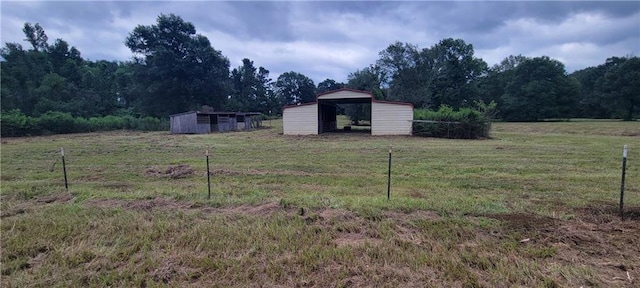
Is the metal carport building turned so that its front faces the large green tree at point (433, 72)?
no

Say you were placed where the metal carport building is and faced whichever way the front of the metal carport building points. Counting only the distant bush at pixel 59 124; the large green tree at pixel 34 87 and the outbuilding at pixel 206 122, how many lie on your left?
0

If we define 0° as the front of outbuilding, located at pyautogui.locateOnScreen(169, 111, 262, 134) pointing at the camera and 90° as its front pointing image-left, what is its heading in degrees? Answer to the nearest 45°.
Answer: approximately 315°

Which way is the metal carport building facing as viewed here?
toward the camera

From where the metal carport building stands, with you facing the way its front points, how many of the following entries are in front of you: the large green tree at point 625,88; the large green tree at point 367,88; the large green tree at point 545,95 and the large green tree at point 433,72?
0

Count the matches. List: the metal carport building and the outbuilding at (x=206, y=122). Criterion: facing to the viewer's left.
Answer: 0

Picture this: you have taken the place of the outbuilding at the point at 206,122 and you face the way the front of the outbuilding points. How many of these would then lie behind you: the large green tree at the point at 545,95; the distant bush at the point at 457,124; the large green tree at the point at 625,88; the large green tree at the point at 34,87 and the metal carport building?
1

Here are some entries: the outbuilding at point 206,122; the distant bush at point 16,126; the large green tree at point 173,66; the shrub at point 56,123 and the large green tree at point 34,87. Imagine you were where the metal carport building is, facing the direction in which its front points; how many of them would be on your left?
0

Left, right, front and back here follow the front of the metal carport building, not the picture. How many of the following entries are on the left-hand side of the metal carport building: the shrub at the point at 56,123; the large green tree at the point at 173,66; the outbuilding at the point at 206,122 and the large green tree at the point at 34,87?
0

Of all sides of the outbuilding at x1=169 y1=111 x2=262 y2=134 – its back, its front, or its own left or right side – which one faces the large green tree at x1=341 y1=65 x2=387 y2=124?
left

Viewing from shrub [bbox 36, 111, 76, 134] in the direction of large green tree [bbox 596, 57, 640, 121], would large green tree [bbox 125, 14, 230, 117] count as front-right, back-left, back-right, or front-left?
front-left

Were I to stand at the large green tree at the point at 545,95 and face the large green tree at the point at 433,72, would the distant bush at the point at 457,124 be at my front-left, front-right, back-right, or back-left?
front-left

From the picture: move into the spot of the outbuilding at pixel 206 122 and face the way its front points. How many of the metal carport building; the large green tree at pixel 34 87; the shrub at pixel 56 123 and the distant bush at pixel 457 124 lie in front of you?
2

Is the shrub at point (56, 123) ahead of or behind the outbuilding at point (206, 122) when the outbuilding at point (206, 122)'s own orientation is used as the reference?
behind

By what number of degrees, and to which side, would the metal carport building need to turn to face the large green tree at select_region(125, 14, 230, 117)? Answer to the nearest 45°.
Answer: approximately 135° to its right

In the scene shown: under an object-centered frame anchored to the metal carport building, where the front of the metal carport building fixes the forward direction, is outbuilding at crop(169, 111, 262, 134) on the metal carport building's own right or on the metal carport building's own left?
on the metal carport building's own right

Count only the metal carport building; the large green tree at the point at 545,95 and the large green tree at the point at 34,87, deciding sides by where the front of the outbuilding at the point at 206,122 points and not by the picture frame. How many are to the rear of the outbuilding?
1

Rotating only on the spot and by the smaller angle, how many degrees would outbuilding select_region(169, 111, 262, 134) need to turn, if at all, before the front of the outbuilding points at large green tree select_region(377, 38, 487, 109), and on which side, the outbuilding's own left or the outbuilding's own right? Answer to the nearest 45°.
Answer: approximately 45° to the outbuilding's own left

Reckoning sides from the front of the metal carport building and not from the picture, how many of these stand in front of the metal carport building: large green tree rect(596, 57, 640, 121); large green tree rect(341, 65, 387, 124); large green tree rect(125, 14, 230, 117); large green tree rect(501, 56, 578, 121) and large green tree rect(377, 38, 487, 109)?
0

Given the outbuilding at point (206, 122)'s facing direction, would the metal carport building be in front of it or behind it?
in front
